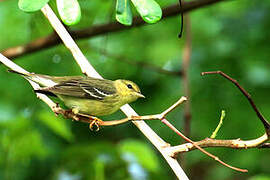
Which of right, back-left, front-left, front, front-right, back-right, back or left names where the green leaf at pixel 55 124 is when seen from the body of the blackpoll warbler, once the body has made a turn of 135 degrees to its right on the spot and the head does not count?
right

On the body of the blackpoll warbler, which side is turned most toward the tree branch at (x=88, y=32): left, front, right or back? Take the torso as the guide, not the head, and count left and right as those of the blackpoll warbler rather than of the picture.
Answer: left

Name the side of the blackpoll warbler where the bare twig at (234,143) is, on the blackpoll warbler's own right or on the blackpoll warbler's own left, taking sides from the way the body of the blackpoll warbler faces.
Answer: on the blackpoll warbler's own right

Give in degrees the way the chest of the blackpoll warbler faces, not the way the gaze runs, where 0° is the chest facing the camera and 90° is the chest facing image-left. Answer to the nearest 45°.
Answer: approximately 270°
